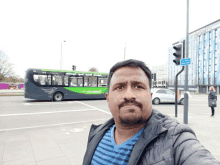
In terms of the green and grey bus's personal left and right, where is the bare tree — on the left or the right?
on its left

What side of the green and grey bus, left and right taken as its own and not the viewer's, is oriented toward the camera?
right

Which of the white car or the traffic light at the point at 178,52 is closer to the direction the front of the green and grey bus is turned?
the white car
